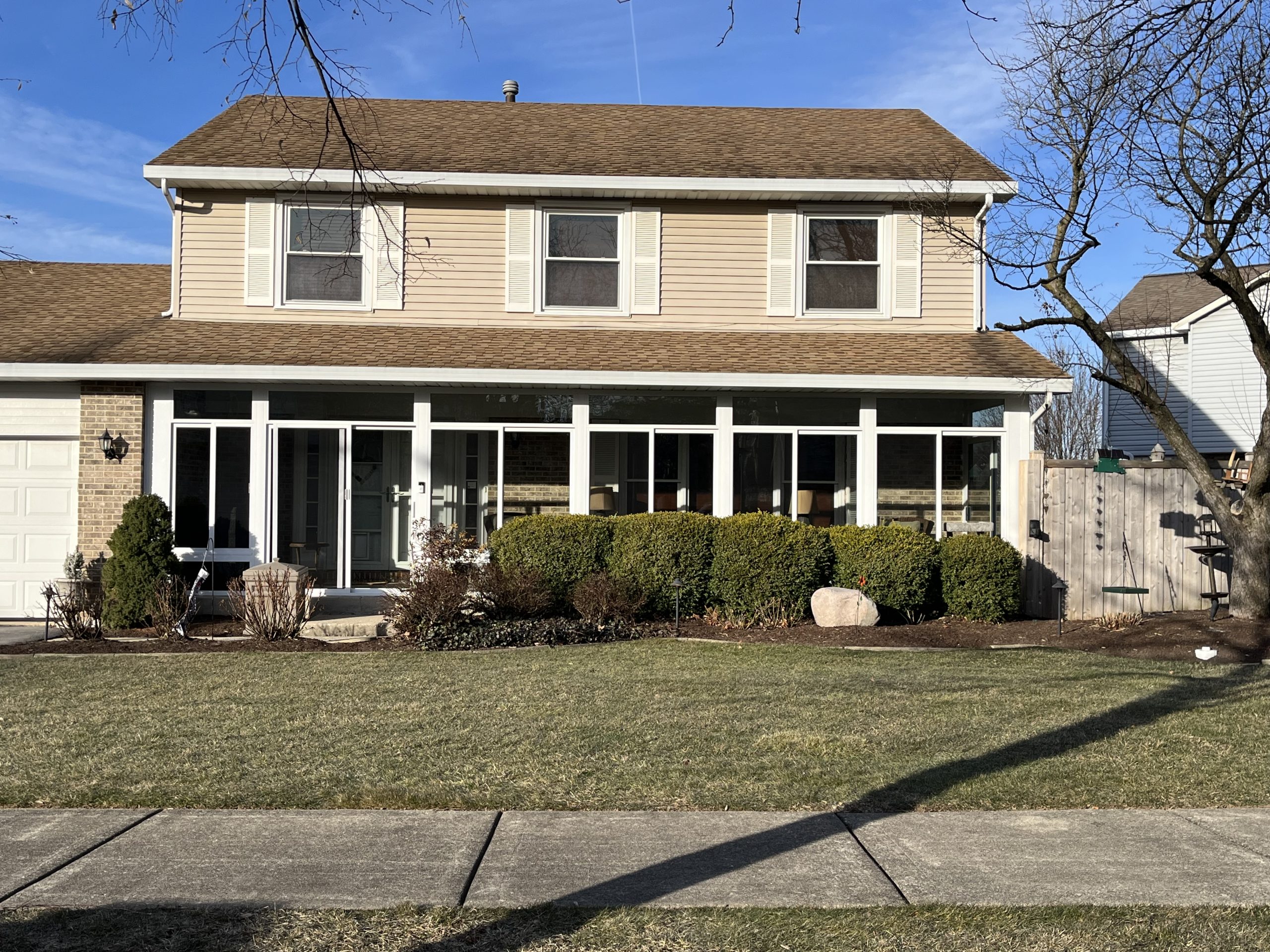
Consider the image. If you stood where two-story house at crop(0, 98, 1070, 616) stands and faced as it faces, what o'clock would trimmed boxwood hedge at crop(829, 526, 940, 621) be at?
The trimmed boxwood hedge is roughly at 10 o'clock from the two-story house.

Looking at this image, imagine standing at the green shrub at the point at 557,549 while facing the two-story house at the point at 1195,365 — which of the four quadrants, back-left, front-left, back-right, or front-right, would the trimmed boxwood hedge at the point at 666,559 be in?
front-right

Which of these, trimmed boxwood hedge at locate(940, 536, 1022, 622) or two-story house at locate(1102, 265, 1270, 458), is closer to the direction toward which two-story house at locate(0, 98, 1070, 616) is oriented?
the trimmed boxwood hedge

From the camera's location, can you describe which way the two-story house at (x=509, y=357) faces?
facing the viewer

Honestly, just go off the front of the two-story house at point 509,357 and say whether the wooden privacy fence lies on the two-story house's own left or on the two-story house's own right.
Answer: on the two-story house's own left

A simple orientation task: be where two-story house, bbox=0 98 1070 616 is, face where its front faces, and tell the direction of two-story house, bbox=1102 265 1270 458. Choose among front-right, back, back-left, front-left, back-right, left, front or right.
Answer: back-left
